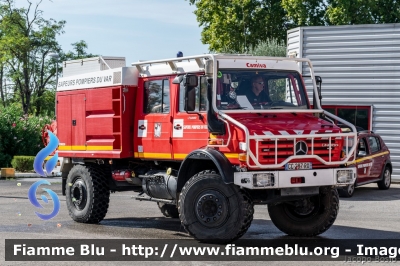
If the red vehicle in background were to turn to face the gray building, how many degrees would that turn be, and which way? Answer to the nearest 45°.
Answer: approximately 135° to its right

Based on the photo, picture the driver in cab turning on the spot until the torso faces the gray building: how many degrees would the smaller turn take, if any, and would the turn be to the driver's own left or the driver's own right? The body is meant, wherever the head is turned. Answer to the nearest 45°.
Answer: approximately 135° to the driver's own left

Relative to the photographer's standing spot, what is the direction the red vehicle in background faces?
facing the viewer and to the left of the viewer

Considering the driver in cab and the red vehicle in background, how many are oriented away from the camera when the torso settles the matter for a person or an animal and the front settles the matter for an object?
0

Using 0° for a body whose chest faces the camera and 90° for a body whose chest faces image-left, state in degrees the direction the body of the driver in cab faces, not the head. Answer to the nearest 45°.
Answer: approximately 315°

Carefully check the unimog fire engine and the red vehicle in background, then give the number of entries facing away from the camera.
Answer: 0

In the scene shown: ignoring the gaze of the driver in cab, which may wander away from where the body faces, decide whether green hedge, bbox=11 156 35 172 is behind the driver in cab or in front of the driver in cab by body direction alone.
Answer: behind

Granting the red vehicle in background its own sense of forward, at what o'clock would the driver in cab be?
The driver in cab is roughly at 11 o'clock from the red vehicle in background.

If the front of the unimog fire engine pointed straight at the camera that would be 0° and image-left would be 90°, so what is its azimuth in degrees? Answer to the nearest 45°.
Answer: approximately 315°

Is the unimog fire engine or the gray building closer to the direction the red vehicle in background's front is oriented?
the unimog fire engine
